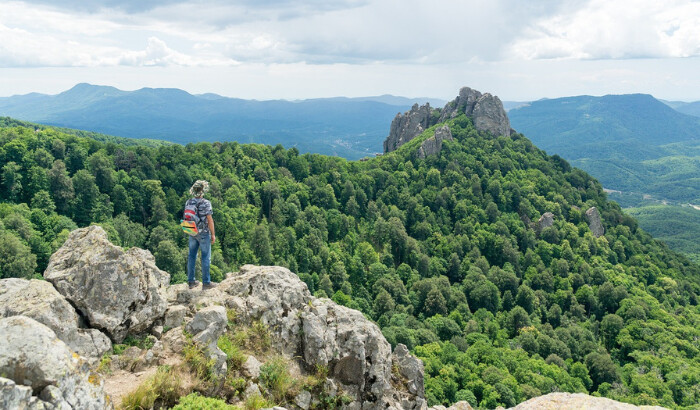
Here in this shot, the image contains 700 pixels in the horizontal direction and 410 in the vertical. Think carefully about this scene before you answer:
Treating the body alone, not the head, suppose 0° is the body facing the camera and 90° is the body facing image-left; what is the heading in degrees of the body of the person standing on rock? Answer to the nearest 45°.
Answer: approximately 225°

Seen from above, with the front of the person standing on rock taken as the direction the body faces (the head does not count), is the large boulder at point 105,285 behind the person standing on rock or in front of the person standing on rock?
behind

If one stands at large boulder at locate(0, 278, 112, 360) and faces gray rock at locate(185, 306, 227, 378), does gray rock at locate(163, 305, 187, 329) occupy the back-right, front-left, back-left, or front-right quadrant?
front-left

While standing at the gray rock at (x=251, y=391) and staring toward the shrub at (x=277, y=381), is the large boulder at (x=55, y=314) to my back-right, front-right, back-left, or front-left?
back-left

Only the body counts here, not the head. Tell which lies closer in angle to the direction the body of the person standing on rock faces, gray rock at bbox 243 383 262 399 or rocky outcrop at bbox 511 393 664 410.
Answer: the rocky outcrop

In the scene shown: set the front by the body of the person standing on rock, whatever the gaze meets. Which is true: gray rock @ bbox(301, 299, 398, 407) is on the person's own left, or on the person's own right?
on the person's own right

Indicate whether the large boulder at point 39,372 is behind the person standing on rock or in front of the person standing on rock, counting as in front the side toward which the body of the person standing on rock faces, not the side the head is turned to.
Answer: behind

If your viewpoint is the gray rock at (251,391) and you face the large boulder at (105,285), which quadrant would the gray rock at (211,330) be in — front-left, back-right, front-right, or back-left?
front-right
